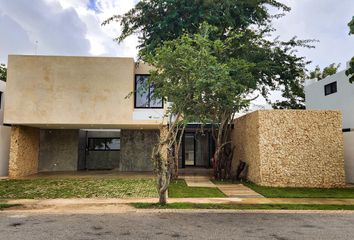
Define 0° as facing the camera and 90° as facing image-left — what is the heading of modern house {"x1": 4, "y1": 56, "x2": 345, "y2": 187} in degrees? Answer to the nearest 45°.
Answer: approximately 0°
